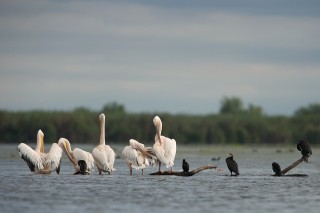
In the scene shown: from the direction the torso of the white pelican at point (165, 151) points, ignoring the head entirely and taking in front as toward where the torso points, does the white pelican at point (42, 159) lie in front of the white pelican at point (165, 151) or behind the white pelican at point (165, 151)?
in front

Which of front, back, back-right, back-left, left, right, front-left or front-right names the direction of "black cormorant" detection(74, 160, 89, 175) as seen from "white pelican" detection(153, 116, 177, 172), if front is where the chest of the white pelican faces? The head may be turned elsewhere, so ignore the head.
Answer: front-right

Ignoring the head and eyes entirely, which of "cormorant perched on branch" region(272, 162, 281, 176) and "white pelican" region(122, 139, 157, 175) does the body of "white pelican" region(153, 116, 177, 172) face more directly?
the white pelican

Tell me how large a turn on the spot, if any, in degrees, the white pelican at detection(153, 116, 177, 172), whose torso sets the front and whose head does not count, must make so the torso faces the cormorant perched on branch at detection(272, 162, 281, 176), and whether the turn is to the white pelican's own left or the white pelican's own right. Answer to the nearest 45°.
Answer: approximately 135° to the white pelican's own left

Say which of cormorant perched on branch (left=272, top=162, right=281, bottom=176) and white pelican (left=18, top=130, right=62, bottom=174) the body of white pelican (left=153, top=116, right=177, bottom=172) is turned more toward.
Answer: the white pelican

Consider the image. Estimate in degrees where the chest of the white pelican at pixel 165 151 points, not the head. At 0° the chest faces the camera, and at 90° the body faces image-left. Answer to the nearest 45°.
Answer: approximately 45°
